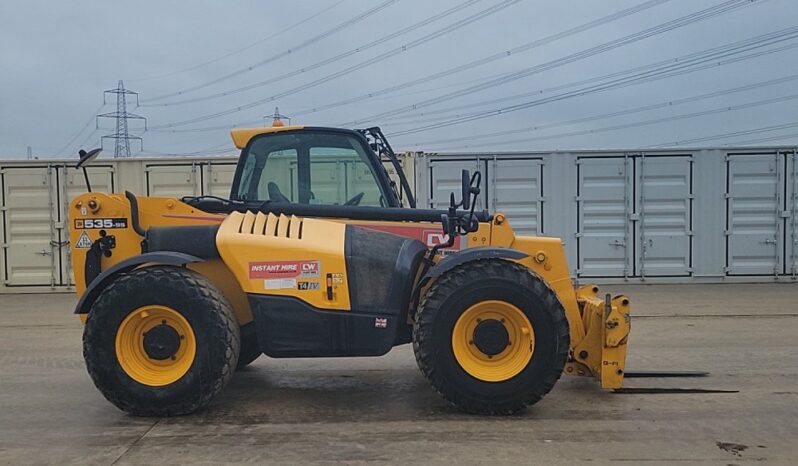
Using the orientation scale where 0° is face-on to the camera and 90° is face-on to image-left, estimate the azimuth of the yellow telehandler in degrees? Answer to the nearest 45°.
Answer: approximately 270°

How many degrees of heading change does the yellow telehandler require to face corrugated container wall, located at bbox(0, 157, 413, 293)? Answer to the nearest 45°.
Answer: approximately 135° to its left
